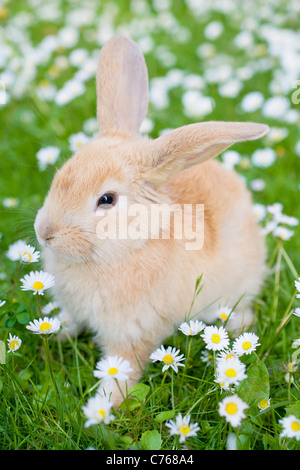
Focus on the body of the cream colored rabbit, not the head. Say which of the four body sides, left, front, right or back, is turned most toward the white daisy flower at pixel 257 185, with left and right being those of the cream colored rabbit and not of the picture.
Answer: back

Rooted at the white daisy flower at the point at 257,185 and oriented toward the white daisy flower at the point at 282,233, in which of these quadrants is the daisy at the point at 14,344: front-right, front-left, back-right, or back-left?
front-right

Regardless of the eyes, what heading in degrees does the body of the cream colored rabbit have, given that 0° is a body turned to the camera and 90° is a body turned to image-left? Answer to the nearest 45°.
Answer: approximately 45°

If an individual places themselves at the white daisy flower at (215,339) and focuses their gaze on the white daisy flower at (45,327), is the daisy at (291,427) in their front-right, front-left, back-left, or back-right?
back-left
